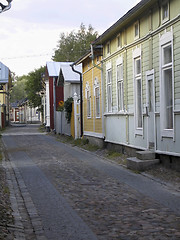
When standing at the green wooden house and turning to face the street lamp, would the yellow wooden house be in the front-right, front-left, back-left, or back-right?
back-right

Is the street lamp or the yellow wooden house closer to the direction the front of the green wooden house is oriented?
the street lamp

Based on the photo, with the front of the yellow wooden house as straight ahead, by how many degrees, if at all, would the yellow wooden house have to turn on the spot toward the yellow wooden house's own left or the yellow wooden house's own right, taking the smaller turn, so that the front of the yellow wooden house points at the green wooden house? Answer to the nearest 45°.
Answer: approximately 45° to the yellow wooden house's own left

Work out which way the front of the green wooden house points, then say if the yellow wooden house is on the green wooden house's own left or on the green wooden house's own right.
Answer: on the green wooden house's own right

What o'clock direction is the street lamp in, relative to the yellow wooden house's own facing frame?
The street lamp is roughly at 11 o'clock from the yellow wooden house.

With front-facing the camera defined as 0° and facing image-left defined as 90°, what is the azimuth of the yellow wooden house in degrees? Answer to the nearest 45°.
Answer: approximately 45°
